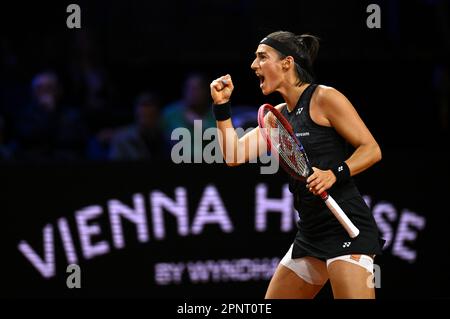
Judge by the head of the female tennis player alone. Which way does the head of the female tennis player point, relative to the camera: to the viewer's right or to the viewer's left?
to the viewer's left

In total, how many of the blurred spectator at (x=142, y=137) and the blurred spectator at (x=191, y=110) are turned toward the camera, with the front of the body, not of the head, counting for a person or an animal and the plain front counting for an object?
2

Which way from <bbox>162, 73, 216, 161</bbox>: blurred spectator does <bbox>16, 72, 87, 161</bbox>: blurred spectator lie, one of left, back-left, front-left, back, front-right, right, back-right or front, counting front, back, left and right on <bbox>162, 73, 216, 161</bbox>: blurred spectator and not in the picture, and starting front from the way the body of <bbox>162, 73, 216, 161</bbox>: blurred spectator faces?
right

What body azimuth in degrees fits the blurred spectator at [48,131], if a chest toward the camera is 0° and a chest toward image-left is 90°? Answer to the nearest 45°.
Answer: approximately 0°

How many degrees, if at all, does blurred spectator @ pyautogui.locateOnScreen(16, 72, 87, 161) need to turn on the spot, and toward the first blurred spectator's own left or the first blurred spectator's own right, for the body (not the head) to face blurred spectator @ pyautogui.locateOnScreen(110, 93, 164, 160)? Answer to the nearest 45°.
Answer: approximately 90° to the first blurred spectator's own left

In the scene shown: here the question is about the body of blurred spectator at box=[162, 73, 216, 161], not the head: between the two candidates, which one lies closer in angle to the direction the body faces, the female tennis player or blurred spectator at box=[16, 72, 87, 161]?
the female tennis player

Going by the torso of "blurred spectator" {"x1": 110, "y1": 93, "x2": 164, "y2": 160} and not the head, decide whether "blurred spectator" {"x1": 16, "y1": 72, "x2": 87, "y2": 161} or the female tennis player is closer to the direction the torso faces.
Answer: the female tennis player

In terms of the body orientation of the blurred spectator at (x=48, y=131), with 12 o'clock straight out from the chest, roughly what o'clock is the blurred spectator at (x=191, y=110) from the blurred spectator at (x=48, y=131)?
the blurred spectator at (x=191, y=110) is roughly at 9 o'clock from the blurred spectator at (x=48, y=131).

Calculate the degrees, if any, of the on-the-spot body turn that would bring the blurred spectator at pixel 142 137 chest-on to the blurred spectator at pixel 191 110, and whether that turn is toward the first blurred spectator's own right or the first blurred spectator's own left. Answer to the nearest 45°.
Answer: approximately 135° to the first blurred spectator's own left

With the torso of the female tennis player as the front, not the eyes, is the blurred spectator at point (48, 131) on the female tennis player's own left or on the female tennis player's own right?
on the female tennis player's own right

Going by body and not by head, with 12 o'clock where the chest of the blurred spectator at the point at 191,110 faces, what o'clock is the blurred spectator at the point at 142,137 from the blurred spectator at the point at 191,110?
the blurred spectator at the point at 142,137 is roughly at 2 o'clock from the blurred spectator at the point at 191,110.

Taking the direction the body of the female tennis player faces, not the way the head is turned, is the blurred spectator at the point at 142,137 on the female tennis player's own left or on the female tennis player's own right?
on the female tennis player's own right
